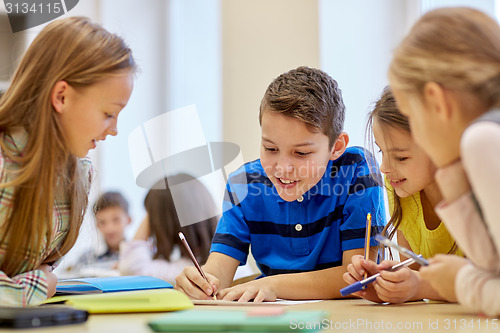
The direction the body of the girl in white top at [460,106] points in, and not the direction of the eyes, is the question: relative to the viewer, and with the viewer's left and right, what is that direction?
facing away from the viewer and to the left of the viewer

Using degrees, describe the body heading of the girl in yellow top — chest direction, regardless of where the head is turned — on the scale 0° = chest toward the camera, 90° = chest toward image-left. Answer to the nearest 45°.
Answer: approximately 45°

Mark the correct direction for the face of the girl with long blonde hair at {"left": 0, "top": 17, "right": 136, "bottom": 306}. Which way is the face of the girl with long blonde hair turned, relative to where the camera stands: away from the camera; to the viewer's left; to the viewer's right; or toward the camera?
to the viewer's right

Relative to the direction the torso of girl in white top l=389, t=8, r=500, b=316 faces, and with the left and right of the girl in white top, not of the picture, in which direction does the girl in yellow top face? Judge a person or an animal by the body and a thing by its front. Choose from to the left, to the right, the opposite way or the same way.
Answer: to the left

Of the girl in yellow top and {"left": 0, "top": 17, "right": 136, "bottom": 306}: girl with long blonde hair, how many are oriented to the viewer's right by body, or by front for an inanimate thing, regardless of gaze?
1

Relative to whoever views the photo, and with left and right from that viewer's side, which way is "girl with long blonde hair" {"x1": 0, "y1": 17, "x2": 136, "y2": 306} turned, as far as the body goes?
facing to the right of the viewer

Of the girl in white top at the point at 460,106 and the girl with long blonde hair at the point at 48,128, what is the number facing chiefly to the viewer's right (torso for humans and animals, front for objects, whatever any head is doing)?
1
